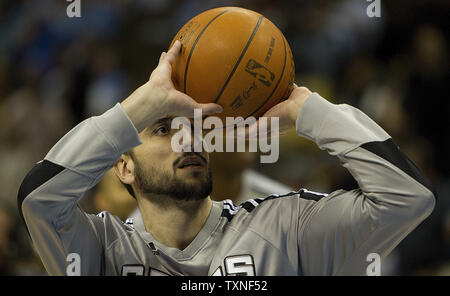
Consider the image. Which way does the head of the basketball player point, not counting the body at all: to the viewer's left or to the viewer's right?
to the viewer's right

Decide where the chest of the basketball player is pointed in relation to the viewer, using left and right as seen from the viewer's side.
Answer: facing the viewer
